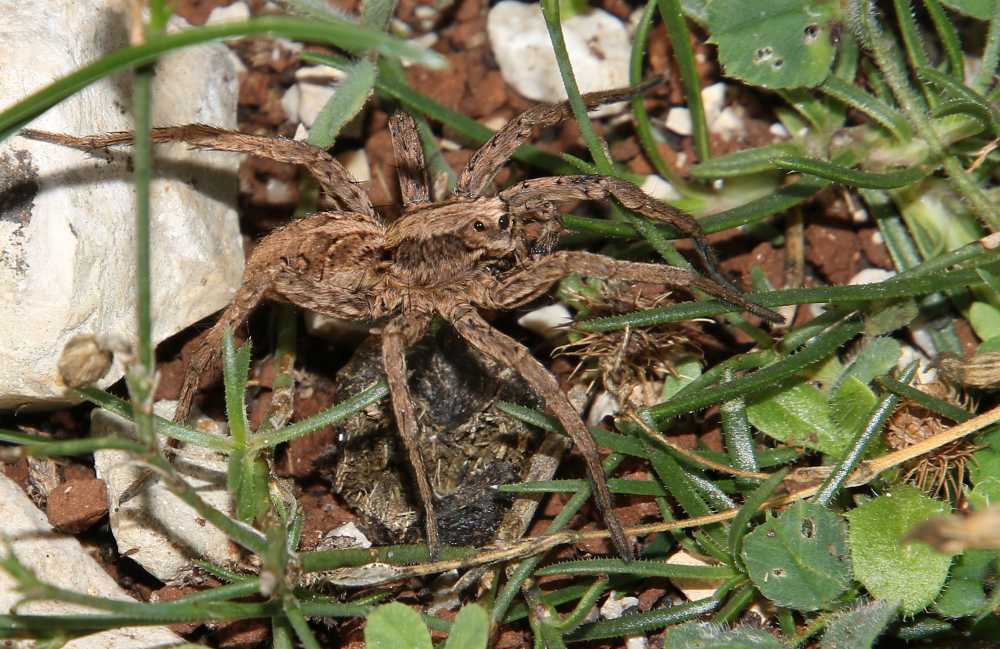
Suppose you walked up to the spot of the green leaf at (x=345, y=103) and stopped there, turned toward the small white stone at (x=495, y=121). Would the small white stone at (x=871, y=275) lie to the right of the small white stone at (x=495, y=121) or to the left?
right

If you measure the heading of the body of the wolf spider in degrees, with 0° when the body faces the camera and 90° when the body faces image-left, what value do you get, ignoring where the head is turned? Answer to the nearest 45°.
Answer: approximately 270°

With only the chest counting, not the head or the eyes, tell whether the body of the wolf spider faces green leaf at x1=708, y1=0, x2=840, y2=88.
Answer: yes

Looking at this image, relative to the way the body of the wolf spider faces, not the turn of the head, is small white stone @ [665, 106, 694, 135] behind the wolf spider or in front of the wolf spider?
in front

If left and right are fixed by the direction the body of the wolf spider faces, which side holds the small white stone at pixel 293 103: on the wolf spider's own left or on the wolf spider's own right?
on the wolf spider's own left

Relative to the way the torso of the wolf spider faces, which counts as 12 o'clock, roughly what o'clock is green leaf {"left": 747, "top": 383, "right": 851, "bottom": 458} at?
The green leaf is roughly at 1 o'clock from the wolf spider.

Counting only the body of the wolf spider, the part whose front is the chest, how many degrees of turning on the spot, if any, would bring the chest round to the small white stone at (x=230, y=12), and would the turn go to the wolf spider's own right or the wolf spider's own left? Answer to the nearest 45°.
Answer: approximately 135° to the wolf spider's own left

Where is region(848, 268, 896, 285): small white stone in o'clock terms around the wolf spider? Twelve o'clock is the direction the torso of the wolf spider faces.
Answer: The small white stone is roughly at 12 o'clock from the wolf spider.

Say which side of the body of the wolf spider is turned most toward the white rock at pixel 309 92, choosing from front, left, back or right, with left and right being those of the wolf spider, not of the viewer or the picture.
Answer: left

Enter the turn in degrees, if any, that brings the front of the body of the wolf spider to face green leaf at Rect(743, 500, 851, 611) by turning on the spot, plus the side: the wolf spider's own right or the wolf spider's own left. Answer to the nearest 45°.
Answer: approximately 45° to the wolf spider's own right

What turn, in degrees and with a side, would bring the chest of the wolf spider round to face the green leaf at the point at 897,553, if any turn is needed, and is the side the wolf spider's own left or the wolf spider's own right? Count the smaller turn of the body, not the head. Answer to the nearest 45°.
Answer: approximately 45° to the wolf spider's own right

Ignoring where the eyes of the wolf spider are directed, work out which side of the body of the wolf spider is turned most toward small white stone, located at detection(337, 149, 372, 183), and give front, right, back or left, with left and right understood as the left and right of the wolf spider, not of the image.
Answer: left

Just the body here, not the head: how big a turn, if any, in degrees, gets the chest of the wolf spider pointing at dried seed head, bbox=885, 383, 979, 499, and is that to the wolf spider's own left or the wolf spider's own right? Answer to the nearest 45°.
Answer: approximately 45° to the wolf spider's own right

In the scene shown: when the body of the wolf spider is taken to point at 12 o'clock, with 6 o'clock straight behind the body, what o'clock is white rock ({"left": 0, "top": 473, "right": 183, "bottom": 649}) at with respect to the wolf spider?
The white rock is roughly at 5 o'clock from the wolf spider.
